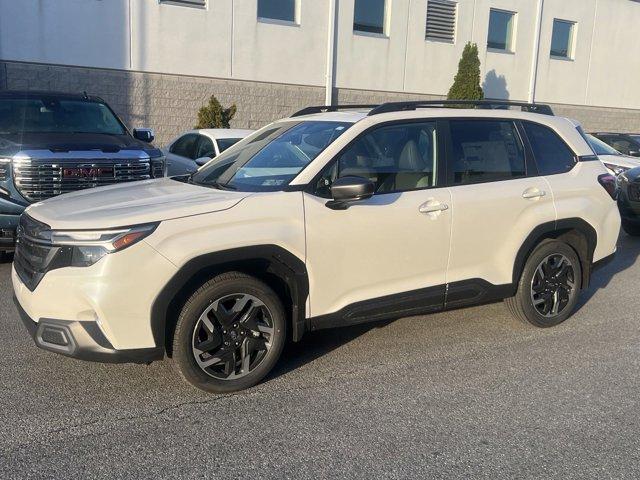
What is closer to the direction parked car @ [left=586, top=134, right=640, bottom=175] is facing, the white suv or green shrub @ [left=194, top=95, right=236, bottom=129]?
the white suv

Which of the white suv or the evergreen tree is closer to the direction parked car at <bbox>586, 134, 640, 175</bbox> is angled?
the white suv

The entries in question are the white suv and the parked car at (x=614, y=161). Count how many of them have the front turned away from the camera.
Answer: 0

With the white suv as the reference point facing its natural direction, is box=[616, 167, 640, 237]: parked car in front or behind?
behind

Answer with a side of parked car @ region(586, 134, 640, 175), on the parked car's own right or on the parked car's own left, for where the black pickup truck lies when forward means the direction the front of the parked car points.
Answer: on the parked car's own right

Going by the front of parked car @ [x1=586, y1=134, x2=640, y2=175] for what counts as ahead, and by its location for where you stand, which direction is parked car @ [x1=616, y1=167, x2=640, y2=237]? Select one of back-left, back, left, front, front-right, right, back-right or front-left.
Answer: front-right

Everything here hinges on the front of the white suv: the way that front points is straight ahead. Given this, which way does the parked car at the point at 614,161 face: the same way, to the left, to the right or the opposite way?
to the left
